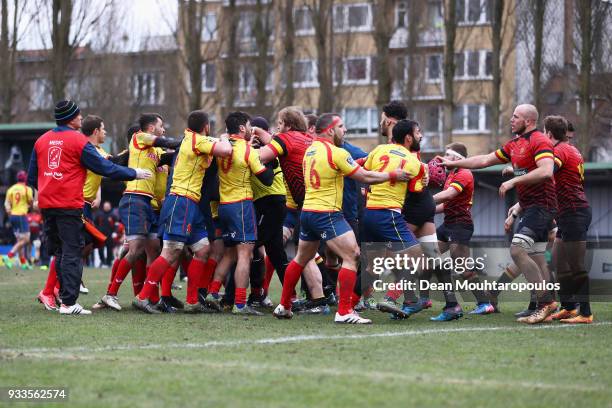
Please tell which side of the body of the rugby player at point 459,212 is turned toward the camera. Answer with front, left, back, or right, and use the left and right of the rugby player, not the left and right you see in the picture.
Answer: left

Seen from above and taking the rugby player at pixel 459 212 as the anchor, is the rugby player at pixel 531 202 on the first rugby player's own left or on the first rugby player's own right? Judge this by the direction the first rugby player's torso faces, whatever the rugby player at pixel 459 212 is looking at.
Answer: on the first rugby player's own left

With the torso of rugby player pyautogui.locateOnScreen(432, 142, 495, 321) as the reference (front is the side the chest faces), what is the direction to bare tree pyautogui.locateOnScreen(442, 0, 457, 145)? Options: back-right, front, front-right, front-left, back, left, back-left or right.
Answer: right

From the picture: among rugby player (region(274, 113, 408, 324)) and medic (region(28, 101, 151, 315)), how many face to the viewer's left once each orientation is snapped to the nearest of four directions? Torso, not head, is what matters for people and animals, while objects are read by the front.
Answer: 0

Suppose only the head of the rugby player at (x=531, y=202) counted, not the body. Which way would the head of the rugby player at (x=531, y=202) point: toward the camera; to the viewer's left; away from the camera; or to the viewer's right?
to the viewer's left

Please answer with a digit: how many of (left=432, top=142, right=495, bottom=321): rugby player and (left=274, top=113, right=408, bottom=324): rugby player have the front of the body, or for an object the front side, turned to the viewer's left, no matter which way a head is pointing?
1

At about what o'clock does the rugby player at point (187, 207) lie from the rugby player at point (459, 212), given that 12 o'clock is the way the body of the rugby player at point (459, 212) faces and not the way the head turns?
the rugby player at point (187, 207) is roughly at 11 o'clock from the rugby player at point (459, 212).

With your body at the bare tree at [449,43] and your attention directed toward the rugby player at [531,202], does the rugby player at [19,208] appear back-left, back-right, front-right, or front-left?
front-right

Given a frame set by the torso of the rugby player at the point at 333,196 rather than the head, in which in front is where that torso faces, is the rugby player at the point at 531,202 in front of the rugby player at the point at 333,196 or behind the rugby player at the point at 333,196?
in front

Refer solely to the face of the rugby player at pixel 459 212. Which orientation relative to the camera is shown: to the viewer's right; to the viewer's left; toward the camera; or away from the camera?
to the viewer's left

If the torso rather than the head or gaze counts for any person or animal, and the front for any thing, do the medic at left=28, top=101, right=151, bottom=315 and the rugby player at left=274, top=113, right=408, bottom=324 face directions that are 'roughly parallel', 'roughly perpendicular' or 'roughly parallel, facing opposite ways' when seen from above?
roughly parallel

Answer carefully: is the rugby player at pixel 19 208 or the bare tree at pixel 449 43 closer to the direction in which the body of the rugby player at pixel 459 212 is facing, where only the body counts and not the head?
the rugby player

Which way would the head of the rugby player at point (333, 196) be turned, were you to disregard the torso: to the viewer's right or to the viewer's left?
to the viewer's right
